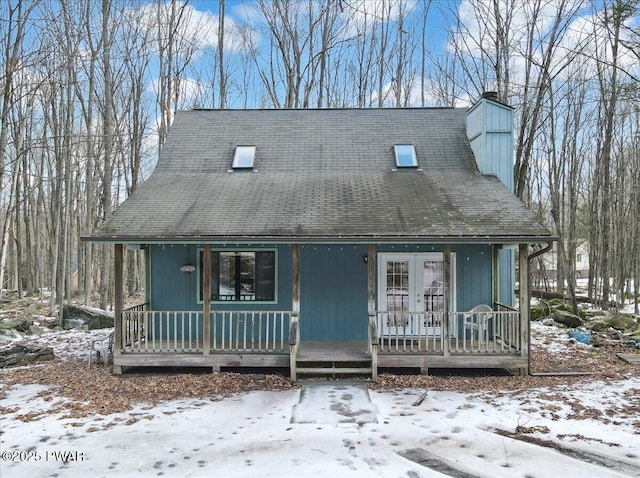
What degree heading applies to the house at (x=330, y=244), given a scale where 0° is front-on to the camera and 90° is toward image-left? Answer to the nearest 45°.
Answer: approximately 0°

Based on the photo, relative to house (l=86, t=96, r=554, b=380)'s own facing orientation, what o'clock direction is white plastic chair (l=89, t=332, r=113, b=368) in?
The white plastic chair is roughly at 3 o'clock from the house.

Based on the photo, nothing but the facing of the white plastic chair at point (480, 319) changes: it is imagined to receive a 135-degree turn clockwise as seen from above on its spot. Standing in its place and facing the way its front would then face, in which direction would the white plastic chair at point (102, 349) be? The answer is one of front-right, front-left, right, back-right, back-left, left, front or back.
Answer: left

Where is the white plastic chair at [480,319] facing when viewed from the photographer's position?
facing the viewer and to the left of the viewer
